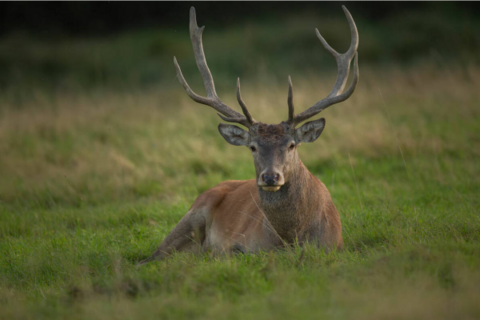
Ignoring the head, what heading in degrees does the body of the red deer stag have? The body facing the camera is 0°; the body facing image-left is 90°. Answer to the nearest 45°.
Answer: approximately 315°
